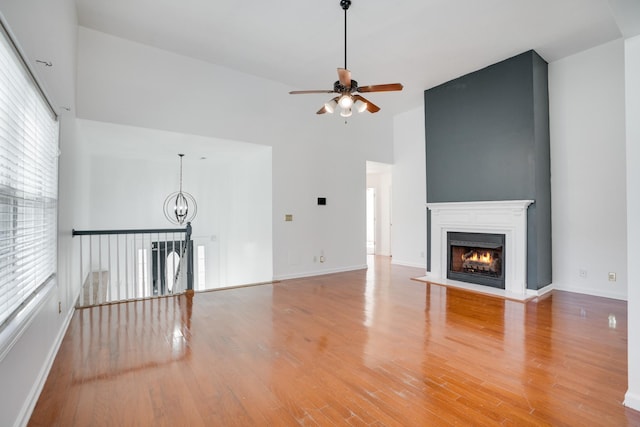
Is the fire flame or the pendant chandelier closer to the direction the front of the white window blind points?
the fire flame

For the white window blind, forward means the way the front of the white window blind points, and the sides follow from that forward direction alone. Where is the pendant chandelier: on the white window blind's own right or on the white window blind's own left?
on the white window blind's own left

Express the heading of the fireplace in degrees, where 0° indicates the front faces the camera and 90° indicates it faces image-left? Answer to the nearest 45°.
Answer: approximately 45°

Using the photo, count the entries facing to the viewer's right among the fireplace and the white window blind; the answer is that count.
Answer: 1

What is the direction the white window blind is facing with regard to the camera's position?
facing to the right of the viewer

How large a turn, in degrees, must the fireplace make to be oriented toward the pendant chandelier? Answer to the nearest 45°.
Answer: approximately 45° to its right

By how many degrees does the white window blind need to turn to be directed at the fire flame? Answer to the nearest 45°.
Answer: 0° — it already faces it

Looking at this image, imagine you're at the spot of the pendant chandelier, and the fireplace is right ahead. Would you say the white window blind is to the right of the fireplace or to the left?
right
